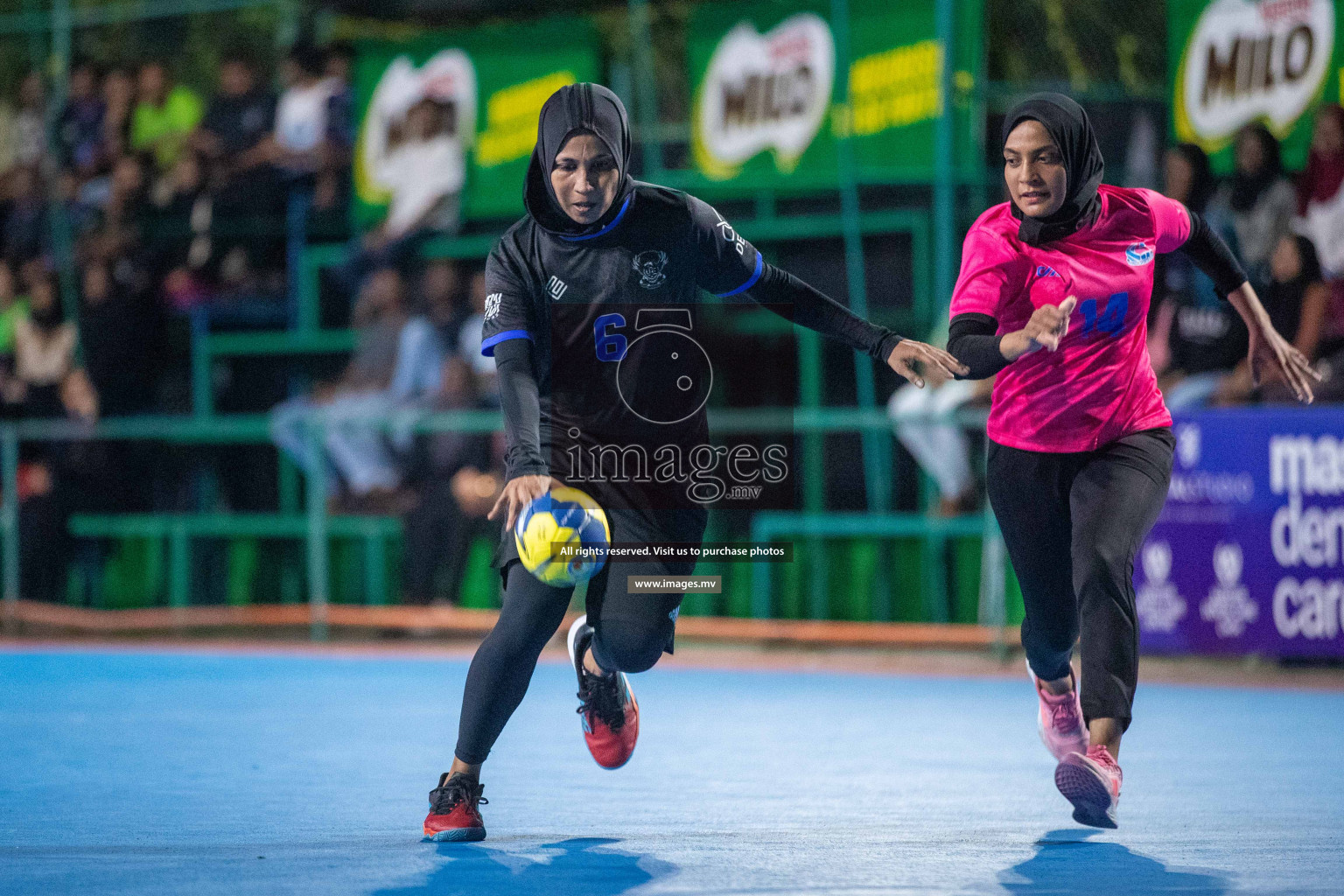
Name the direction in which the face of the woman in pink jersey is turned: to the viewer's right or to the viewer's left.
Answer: to the viewer's left

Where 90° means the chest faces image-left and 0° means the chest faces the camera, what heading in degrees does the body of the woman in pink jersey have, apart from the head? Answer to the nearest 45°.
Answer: approximately 0°

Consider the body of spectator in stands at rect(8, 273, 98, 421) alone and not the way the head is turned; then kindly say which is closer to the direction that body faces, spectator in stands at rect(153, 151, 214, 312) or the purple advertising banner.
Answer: the purple advertising banner

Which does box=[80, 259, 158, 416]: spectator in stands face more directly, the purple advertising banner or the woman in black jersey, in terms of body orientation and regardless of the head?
the woman in black jersey

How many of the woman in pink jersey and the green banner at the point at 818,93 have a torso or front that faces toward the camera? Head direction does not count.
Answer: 2

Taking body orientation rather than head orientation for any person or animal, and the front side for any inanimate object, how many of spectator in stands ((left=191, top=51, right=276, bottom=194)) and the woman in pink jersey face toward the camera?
2

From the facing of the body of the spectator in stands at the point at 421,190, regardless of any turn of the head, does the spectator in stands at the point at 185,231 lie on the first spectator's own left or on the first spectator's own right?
on the first spectator's own right

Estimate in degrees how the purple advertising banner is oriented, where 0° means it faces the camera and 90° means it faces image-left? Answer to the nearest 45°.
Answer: approximately 0°

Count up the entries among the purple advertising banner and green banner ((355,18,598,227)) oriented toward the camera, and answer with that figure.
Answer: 2
